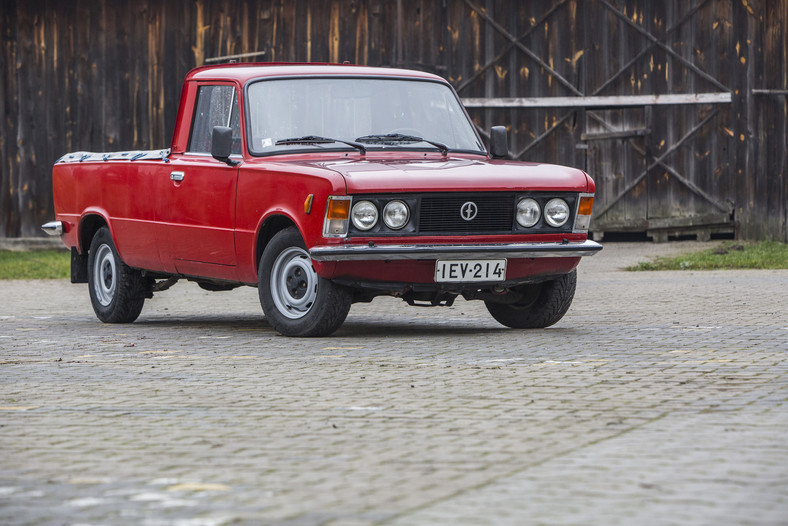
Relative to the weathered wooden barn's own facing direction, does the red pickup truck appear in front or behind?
in front

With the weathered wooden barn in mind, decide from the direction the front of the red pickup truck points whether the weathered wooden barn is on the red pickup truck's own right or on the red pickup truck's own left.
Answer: on the red pickup truck's own left

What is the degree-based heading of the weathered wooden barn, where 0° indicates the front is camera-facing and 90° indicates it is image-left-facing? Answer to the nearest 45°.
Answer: approximately 0°
